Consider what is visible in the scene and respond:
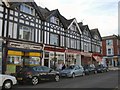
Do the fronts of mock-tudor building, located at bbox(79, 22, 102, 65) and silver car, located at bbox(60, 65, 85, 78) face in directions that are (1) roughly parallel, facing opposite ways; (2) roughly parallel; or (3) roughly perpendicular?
roughly perpendicular

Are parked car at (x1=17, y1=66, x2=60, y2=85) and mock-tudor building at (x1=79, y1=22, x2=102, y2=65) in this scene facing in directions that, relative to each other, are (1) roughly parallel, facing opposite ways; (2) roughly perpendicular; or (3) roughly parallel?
roughly perpendicular

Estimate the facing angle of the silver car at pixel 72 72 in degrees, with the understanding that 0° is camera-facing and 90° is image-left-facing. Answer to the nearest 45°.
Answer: approximately 45°

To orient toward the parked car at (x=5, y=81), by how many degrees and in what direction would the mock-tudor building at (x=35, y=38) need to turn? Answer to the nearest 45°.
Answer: approximately 45° to its right

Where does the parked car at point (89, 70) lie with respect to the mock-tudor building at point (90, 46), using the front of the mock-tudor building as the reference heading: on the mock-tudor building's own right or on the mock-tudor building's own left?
on the mock-tudor building's own right

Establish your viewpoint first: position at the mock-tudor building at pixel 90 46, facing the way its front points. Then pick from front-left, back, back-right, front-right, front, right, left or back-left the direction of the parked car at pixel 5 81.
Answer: front-right

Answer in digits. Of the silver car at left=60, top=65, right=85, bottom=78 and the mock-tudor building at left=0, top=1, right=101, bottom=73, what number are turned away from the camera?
0

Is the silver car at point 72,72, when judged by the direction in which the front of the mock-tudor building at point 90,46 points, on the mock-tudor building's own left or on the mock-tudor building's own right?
on the mock-tudor building's own right

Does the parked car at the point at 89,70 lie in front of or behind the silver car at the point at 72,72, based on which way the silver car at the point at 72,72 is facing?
behind

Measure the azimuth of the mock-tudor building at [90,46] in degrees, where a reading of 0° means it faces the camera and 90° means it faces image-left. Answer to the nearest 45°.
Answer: approximately 315°
